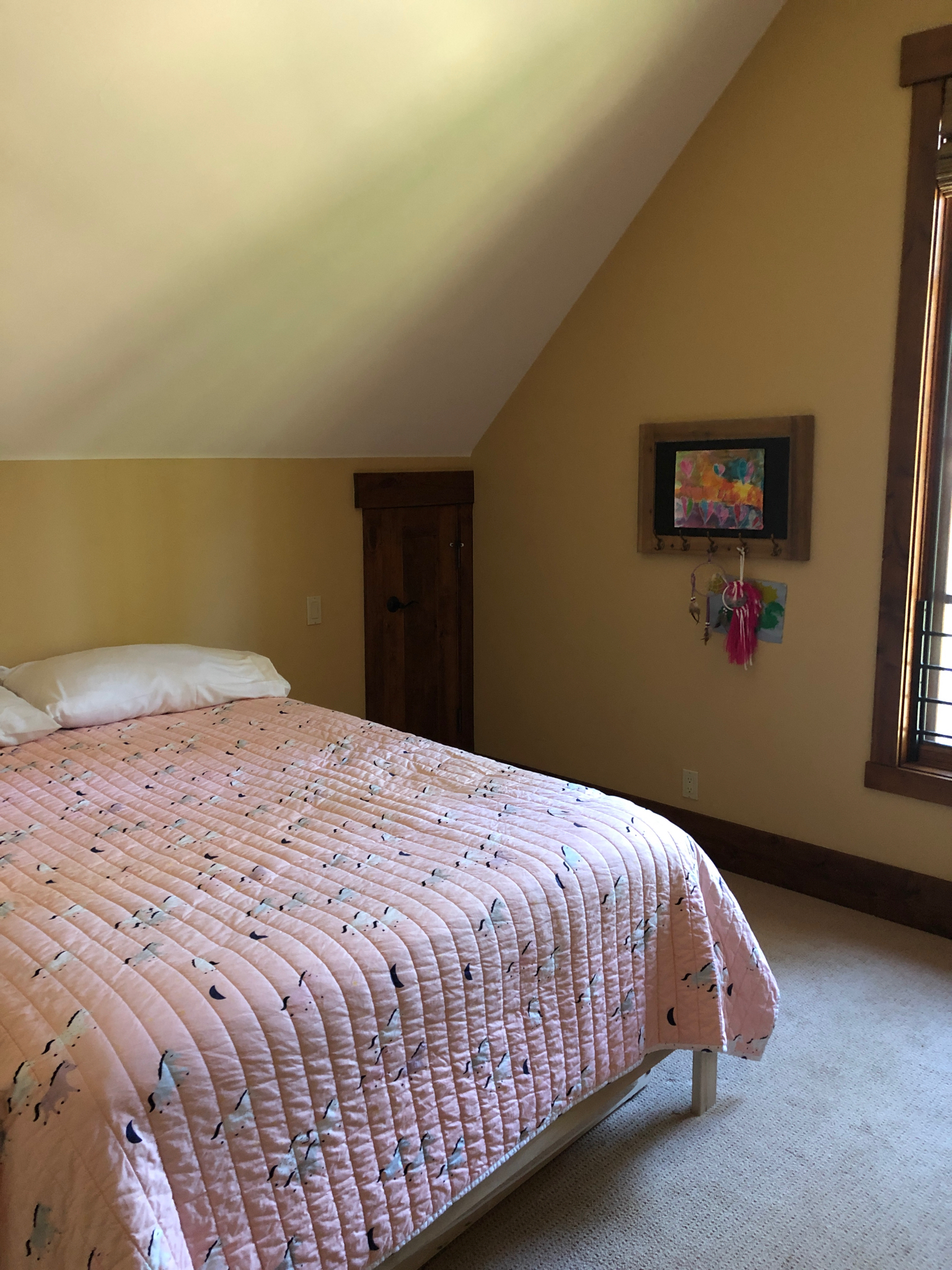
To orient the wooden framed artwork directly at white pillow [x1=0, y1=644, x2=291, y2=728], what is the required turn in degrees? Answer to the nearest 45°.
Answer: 0° — it already faces it

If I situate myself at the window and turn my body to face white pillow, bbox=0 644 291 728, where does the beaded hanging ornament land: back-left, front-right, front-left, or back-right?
front-right

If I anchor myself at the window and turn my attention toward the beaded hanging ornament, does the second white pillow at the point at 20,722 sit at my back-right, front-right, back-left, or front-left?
front-left

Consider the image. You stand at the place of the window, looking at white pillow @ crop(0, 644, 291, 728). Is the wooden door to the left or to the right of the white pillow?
right

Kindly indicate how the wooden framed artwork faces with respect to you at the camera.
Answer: facing the viewer and to the left of the viewer

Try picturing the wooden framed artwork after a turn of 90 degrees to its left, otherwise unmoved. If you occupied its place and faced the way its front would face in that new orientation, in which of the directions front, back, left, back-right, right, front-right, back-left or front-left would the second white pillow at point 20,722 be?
right

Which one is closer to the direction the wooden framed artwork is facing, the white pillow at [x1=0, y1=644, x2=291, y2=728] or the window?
the white pillow
